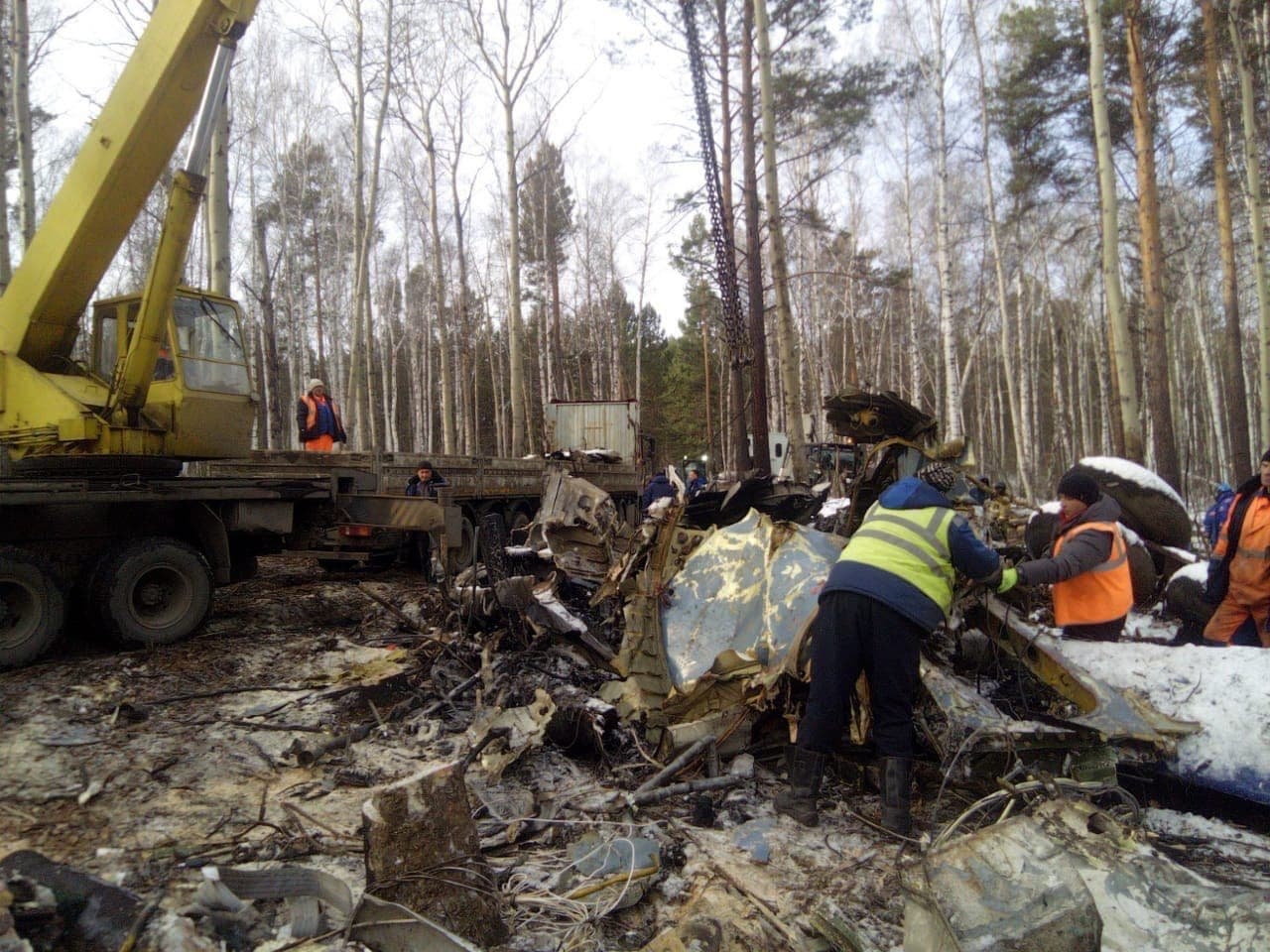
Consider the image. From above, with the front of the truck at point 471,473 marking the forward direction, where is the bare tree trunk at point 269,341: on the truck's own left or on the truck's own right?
on the truck's own left

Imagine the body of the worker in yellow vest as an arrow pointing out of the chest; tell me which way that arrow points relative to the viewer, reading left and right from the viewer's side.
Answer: facing away from the viewer and to the right of the viewer

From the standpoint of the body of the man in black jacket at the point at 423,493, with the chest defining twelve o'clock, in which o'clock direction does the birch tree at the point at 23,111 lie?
The birch tree is roughly at 4 o'clock from the man in black jacket.

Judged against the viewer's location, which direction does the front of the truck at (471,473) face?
facing away from the viewer and to the right of the viewer

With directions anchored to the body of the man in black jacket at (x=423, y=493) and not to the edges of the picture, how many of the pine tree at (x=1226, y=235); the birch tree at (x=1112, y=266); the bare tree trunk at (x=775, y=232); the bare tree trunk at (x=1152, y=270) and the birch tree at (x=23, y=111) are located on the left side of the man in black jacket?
4

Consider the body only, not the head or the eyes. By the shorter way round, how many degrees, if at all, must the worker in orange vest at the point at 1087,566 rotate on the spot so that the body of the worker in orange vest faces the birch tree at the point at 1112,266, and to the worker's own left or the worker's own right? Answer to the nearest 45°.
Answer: approximately 90° to the worker's own right

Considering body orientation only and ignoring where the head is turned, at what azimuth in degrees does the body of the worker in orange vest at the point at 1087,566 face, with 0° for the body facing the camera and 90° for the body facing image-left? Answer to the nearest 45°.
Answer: approximately 90°

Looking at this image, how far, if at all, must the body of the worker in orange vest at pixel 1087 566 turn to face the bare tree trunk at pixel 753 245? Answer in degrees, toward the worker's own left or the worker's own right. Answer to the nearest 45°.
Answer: approximately 45° to the worker's own right

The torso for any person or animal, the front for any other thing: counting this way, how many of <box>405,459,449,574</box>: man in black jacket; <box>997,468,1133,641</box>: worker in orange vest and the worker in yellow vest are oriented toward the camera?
1

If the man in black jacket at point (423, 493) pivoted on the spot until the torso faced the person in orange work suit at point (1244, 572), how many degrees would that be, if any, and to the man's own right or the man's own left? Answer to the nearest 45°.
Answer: approximately 45° to the man's own left

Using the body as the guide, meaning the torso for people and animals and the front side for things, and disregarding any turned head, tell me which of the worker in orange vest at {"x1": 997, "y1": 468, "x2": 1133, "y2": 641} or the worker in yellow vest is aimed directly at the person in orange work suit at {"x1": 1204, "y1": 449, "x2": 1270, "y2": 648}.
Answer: the worker in yellow vest

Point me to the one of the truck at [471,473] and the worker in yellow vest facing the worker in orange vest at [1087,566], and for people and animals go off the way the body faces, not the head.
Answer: the worker in yellow vest

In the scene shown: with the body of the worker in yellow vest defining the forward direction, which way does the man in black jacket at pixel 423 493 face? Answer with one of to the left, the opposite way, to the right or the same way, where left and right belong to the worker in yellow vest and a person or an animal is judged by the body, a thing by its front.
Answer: the opposite way

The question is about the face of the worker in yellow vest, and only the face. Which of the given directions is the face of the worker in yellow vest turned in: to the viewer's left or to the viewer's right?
to the viewer's right
